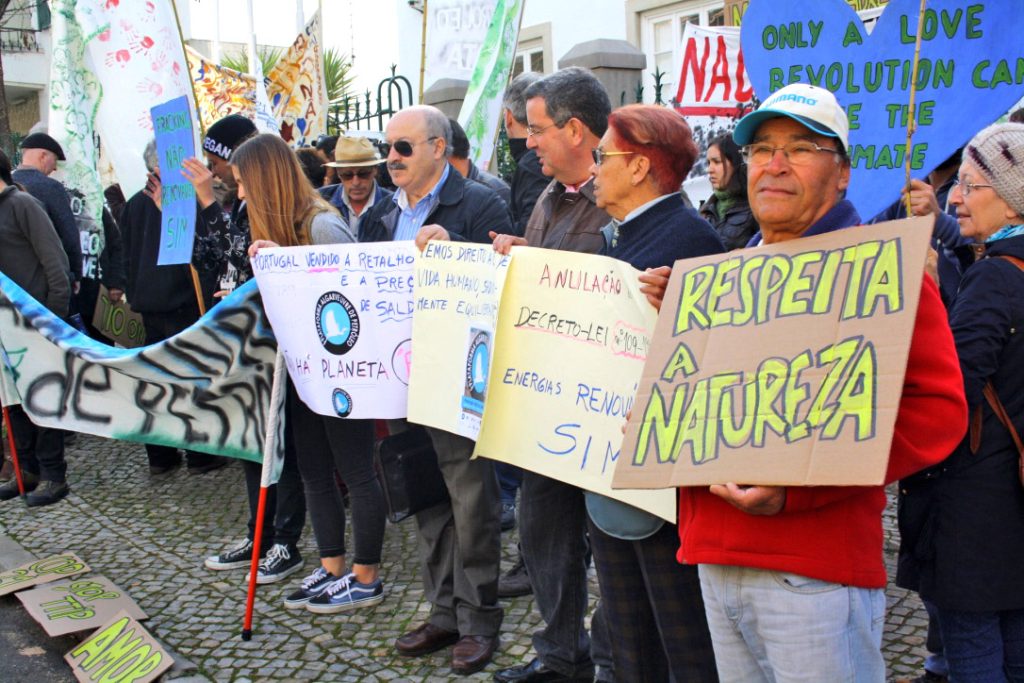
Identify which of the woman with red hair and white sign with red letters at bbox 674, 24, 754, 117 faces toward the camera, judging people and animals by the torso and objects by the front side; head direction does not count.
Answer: the white sign with red letters

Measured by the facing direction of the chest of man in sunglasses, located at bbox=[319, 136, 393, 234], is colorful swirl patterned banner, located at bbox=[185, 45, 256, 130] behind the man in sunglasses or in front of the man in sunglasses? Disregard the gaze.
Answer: behind

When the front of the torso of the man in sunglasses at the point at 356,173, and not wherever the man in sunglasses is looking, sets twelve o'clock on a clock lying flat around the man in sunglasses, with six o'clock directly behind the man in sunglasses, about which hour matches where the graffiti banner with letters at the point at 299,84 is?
The graffiti banner with letters is roughly at 6 o'clock from the man in sunglasses.

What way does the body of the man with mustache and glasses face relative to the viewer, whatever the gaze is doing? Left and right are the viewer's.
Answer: facing the viewer and to the left of the viewer

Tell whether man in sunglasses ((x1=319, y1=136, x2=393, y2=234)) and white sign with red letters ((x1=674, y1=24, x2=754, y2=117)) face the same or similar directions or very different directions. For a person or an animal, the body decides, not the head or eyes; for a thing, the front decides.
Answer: same or similar directions

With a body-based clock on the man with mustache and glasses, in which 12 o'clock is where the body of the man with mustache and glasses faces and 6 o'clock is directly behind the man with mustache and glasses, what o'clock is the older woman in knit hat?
The older woman in knit hat is roughly at 9 o'clock from the man with mustache and glasses.

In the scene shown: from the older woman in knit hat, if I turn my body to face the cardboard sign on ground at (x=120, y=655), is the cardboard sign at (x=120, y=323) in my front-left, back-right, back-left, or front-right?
front-right

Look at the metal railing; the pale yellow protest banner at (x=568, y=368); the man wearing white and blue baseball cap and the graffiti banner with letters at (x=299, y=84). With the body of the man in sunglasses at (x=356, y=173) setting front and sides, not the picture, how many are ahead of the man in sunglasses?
2

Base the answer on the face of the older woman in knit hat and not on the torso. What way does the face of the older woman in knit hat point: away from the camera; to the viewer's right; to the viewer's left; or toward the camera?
to the viewer's left

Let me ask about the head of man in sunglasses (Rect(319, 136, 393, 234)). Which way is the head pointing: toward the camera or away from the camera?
toward the camera

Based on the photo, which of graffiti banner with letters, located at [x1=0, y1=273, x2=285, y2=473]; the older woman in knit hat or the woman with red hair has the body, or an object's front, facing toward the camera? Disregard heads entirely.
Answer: the graffiti banner with letters

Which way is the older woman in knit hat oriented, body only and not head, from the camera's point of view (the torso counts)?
to the viewer's left

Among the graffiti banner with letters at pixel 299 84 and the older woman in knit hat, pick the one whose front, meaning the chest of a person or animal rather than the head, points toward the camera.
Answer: the graffiti banner with letters

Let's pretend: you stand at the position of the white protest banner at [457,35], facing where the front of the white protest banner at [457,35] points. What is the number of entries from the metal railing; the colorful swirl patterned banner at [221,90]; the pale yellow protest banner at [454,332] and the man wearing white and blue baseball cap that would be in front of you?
2
